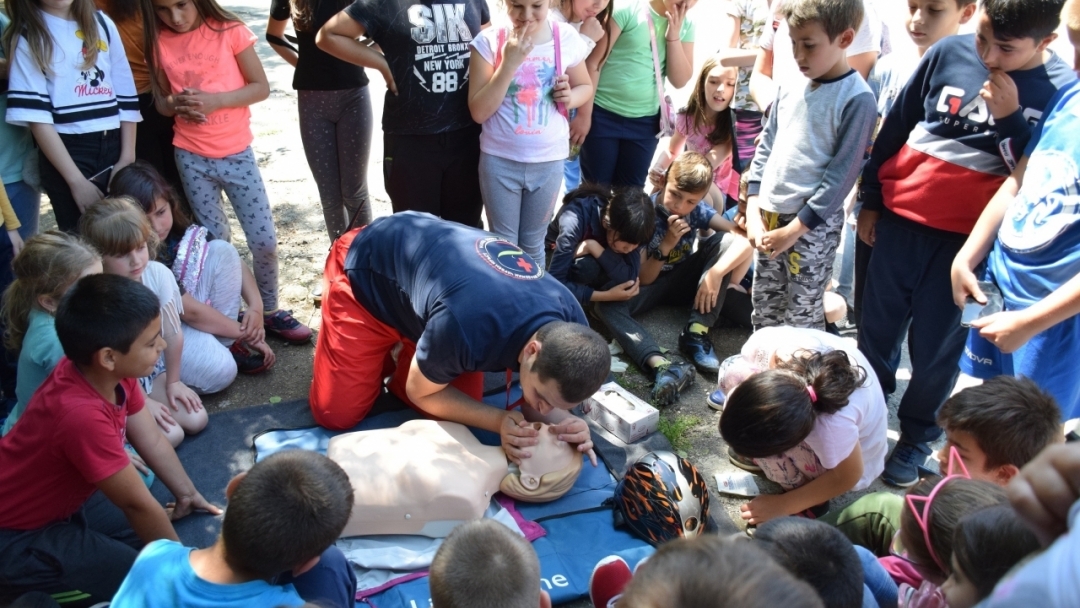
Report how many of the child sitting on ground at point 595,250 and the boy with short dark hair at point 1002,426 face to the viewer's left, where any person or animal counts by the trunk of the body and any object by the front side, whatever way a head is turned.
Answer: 1

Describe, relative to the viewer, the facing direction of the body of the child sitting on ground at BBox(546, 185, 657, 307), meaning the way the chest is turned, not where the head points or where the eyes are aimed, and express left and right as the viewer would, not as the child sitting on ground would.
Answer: facing the viewer and to the right of the viewer

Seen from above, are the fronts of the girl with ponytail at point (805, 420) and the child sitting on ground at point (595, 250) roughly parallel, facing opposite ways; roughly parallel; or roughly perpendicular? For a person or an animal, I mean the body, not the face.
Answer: roughly perpendicular

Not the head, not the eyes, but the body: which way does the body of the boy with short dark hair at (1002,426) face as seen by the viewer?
to the viewer's left

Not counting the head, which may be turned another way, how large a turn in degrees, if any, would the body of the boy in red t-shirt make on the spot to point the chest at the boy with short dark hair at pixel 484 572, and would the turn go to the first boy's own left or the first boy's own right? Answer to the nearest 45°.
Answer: approximately 45° to the first boy's own right

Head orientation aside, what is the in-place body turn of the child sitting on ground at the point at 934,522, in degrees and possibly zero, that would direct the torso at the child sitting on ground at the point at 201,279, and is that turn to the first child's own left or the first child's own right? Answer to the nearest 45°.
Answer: approximately 45° to the first child's own left

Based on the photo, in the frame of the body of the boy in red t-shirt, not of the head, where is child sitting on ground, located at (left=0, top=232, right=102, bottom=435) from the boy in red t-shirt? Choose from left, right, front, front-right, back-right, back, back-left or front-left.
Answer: left

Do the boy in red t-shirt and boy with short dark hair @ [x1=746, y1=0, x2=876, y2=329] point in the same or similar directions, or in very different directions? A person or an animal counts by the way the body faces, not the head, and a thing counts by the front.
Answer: very different directions

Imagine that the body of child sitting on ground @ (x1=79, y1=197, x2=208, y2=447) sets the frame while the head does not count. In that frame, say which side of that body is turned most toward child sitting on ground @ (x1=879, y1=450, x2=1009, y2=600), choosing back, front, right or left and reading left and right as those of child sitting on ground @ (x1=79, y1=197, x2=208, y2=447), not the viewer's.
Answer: front

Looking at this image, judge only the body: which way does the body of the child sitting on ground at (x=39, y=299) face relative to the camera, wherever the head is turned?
to the viewer's right

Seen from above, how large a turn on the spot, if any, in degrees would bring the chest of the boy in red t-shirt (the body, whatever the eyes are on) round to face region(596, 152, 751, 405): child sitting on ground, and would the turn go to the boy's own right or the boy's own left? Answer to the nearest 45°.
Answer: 0° — they already face them

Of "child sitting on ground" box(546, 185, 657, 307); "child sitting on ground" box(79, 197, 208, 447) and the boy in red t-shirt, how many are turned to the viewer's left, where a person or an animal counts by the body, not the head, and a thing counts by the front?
0

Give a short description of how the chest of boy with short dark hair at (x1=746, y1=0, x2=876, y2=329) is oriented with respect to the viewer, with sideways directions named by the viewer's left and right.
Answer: facing the viewer and to the left of the viewer

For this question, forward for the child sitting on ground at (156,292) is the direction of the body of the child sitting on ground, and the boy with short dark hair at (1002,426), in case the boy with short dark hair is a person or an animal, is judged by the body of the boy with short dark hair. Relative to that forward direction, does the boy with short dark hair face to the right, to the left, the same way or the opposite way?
the opposite way

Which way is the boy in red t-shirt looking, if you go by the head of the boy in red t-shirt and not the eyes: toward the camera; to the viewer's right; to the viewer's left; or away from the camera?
to the viewer's right

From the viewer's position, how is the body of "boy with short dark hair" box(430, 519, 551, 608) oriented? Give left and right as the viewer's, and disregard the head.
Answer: facing away from the viewer

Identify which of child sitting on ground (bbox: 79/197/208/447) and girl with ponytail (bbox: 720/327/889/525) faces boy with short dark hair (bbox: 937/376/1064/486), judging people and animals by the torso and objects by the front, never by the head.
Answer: the child sitting on ground

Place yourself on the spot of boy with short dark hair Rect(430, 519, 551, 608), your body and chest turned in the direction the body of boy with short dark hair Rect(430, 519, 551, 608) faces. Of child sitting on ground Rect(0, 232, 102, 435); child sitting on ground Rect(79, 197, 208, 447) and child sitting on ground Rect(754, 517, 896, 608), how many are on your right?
1

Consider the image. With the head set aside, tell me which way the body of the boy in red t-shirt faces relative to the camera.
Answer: to the viewer's right

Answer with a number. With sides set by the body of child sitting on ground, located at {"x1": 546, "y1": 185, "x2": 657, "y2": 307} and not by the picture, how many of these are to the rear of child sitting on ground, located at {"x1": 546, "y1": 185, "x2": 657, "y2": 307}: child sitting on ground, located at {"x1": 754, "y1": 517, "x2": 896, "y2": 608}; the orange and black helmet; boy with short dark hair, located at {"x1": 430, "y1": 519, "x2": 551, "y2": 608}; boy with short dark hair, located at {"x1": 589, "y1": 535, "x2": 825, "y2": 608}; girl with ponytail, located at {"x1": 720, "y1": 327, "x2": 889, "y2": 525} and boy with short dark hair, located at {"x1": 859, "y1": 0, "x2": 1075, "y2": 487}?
0
